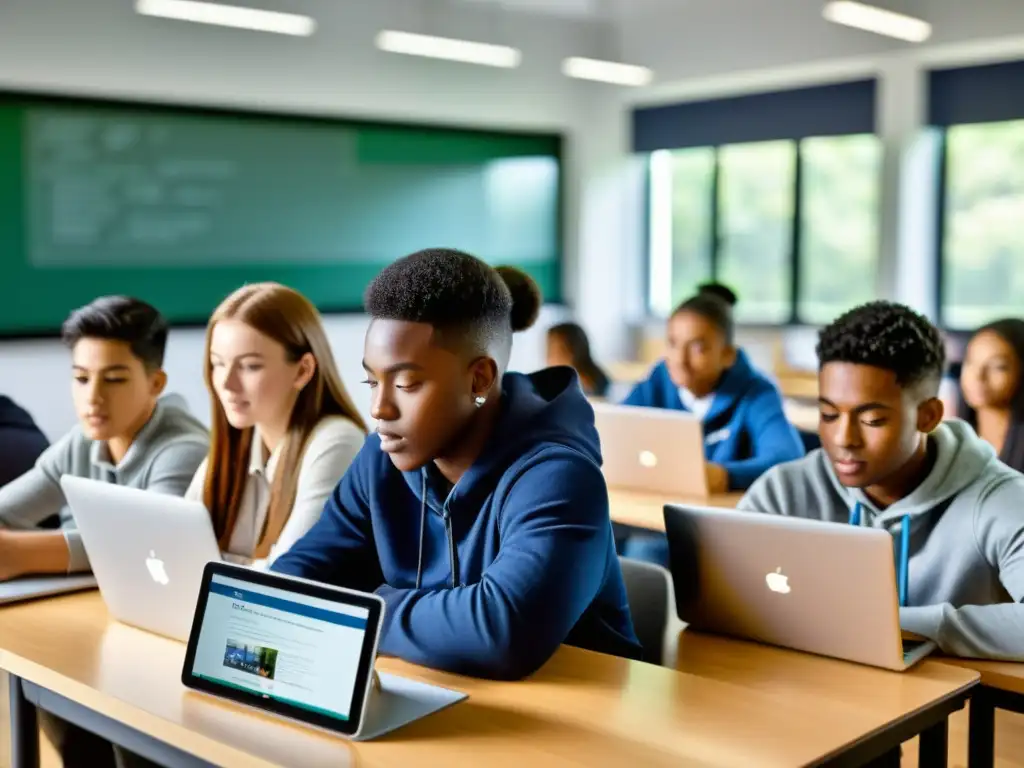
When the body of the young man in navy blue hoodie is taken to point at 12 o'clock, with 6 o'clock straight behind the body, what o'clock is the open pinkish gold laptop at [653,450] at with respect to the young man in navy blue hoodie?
The open pinkish gold laptop is roughly at 5 o'clock from the young man in navy blue hoodie.

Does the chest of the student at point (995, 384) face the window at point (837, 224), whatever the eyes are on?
no

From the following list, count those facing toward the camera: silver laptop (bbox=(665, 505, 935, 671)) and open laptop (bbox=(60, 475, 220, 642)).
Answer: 0

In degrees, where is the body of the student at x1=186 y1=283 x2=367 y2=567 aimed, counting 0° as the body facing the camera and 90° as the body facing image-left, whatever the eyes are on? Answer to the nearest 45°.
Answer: approximately 45°

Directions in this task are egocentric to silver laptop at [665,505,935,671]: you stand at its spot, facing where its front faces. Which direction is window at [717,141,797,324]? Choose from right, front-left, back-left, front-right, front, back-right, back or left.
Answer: front-left

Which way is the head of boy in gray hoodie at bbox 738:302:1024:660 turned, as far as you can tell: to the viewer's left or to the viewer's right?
to the viewer's left

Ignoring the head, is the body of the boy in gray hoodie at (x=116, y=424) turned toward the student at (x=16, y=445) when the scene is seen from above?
no

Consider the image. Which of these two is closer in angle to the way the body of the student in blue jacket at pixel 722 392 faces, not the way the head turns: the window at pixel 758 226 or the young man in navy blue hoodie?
the young man in navy blue hoodie

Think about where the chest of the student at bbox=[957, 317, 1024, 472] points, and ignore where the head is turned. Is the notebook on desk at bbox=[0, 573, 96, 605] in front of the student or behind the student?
in front

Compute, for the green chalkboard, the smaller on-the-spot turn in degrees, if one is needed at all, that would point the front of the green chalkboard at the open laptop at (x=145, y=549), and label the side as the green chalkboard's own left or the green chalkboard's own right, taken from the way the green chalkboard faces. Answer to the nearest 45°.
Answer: approximately 45° to the green chalkboard's own right

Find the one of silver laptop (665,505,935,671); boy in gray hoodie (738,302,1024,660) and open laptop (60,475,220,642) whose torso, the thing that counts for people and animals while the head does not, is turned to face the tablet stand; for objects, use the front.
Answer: the boy in gray hoodie

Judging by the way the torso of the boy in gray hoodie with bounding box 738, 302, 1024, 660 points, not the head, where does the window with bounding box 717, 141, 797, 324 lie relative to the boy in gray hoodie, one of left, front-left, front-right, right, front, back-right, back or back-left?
back-right

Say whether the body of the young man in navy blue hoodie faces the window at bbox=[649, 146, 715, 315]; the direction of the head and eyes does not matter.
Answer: no

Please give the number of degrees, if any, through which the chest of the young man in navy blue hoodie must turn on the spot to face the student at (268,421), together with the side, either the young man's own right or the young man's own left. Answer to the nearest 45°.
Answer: approximately 90° to the young man's own right

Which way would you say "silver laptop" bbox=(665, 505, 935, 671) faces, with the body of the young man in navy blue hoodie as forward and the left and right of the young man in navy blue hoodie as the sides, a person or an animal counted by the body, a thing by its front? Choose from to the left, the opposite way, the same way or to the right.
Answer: the opposite way

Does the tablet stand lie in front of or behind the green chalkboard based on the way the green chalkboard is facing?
in front

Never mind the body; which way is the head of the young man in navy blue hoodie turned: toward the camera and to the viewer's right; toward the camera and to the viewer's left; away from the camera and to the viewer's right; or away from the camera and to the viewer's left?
toward the camera and to the viewer's left

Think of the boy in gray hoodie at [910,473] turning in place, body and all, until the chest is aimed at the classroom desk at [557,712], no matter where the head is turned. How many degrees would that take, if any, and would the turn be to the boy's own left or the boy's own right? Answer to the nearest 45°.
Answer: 0° — they already face it

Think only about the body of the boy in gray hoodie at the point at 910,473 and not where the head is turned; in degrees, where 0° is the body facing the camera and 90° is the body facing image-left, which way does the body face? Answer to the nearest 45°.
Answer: approximately 45°

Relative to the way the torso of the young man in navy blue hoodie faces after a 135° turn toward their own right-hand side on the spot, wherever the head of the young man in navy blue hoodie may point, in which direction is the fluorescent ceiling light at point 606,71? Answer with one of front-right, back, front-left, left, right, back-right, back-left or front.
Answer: front
